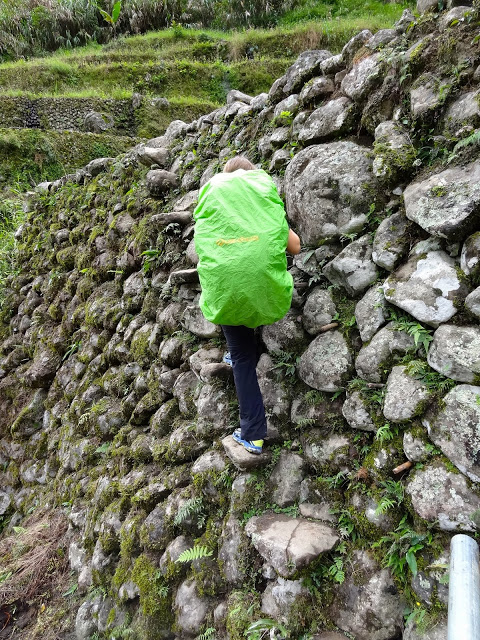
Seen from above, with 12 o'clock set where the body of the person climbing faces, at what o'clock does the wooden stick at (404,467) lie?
The wooden stick is roughly at 5 o'clock from the person climbing.

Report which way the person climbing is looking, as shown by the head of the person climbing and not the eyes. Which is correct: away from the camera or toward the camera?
away from the camera

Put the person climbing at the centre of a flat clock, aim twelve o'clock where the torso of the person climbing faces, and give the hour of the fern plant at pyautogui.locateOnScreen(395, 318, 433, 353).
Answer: The fern plant is roughly at 4 o'clock from the person climbing.

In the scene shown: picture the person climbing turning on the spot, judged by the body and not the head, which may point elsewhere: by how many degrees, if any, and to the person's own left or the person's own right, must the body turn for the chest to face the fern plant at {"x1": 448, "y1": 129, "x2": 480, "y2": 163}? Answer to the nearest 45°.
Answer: approximately 90° to the person's own right

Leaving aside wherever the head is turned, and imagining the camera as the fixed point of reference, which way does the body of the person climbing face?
away from the camera

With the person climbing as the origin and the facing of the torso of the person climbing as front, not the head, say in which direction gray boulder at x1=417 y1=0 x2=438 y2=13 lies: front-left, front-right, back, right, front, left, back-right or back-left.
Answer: front-right

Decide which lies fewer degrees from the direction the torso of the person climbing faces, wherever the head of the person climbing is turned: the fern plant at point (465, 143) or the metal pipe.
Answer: the fern plant

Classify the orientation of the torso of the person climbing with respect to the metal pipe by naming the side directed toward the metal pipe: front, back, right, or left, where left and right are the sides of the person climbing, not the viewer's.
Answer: back
